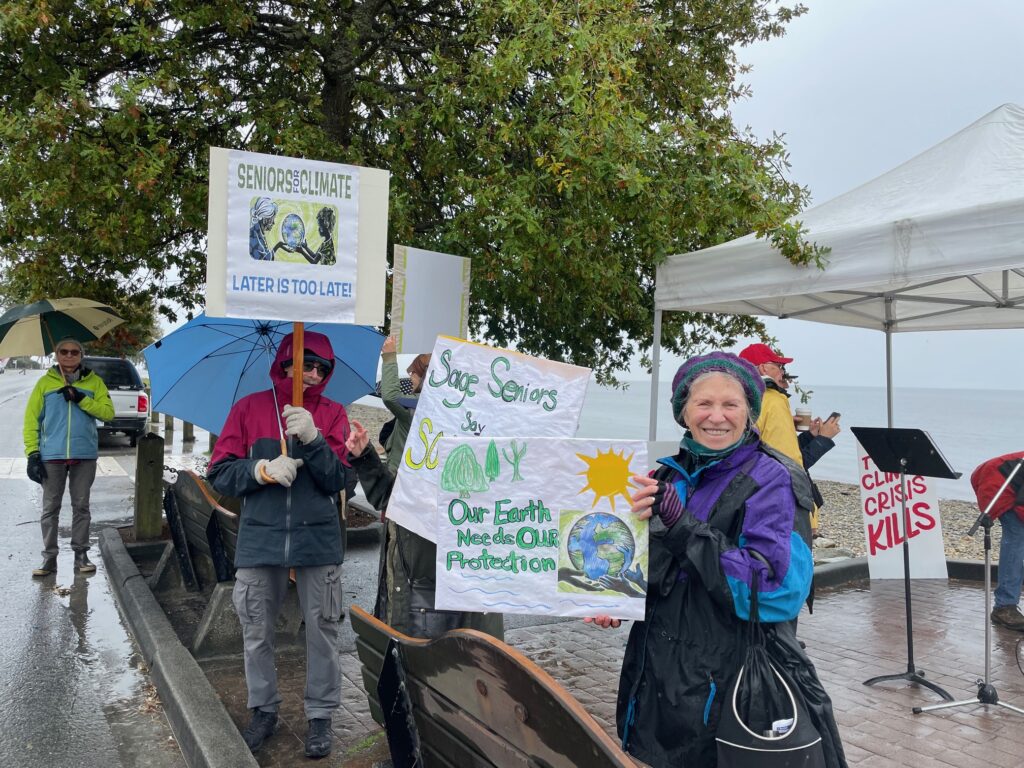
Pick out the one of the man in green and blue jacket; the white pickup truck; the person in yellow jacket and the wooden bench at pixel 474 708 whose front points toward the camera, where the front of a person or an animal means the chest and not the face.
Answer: the man in green and blue jacket

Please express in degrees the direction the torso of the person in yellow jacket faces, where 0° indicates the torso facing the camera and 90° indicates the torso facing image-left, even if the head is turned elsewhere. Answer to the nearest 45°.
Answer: approximately 270°

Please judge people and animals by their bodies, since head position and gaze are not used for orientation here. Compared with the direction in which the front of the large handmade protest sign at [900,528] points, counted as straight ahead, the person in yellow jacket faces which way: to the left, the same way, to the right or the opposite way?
to the left

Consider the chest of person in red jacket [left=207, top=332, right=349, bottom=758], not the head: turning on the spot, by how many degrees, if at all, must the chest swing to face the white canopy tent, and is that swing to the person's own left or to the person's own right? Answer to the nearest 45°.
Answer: approximately 90° to the person's own left

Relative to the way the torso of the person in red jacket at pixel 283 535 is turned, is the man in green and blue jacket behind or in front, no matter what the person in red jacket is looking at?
behind

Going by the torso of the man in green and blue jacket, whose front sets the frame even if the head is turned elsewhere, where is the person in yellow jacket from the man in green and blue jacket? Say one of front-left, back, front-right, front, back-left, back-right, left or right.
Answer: front-left

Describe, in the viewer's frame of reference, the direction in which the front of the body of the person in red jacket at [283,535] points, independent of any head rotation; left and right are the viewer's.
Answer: facing the viewer

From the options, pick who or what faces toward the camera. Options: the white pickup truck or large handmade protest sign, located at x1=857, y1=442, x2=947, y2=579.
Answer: the large handmade protest sign

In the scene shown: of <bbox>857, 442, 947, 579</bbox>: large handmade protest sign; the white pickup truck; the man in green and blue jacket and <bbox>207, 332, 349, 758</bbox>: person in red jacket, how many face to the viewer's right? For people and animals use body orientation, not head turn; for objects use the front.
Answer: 0

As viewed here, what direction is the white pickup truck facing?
away from the camera

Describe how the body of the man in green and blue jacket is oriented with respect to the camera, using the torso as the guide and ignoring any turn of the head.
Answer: toward the camera

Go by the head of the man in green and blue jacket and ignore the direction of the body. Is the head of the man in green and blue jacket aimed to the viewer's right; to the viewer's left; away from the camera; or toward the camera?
toward the camera

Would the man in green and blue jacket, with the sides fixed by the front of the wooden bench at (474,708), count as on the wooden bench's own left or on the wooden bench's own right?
on the wooden bench's own left

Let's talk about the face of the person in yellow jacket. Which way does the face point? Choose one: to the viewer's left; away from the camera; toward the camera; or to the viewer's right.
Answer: to the viewer's right
